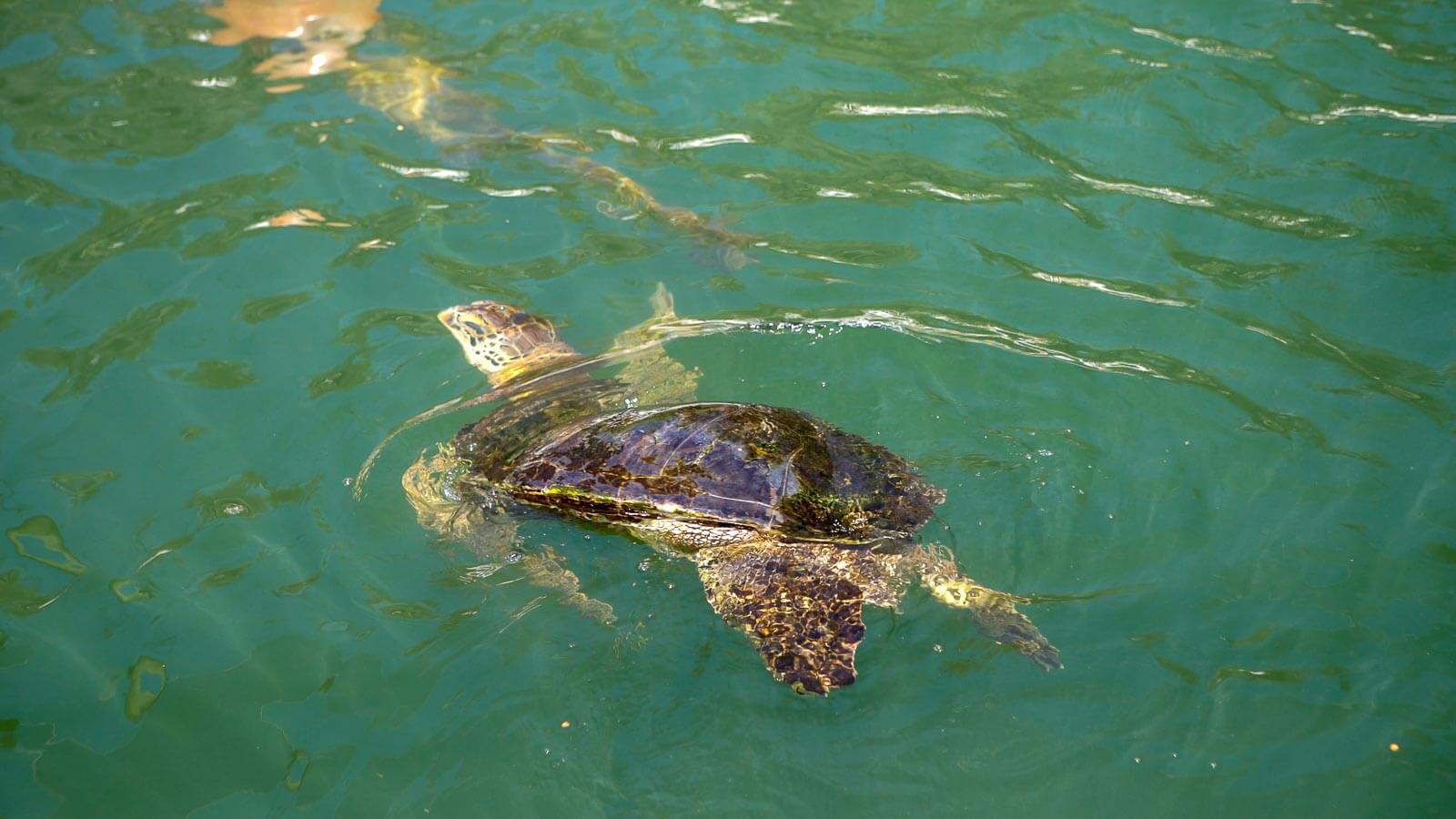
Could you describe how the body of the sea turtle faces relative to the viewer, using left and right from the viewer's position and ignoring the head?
facing away from the viewer and to the left of the viewer
